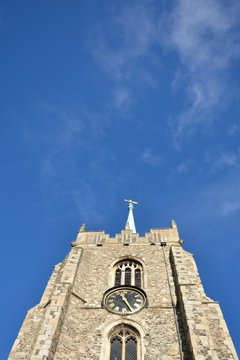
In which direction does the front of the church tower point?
toward the camera
